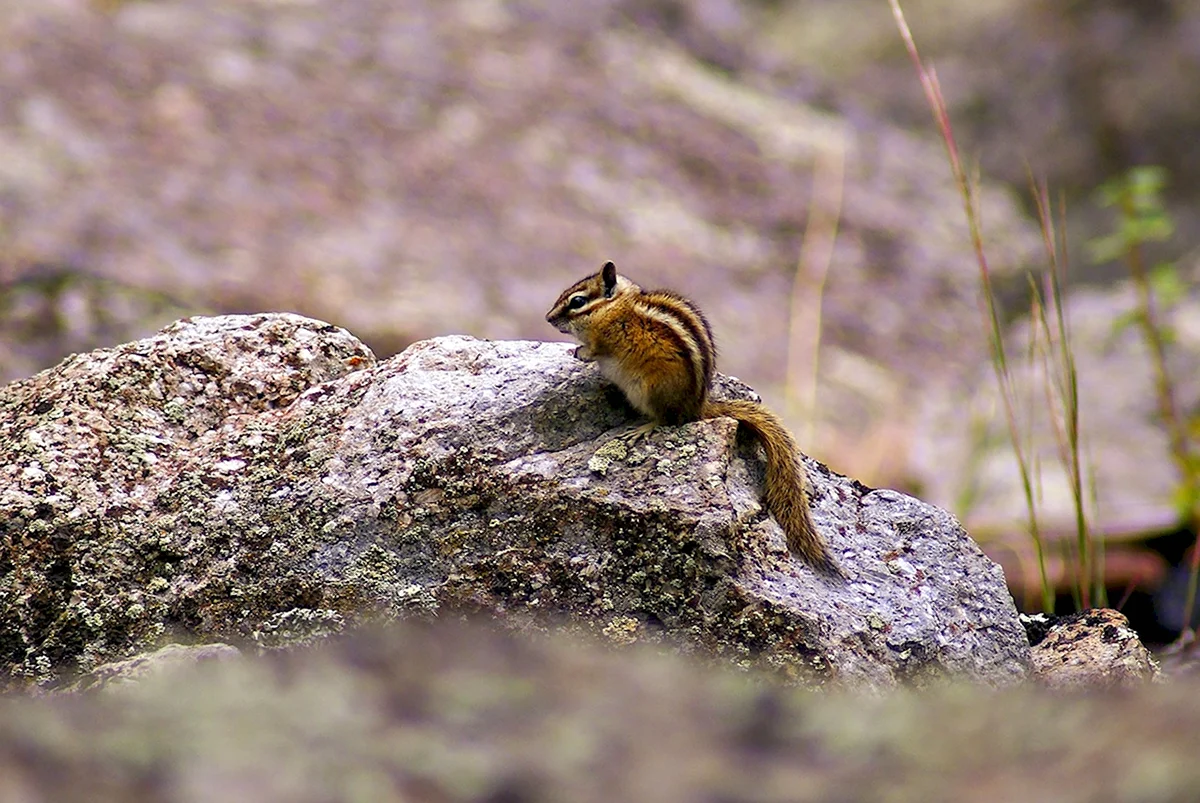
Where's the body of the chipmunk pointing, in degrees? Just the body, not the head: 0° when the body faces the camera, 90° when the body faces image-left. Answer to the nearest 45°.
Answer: approximately 90°
